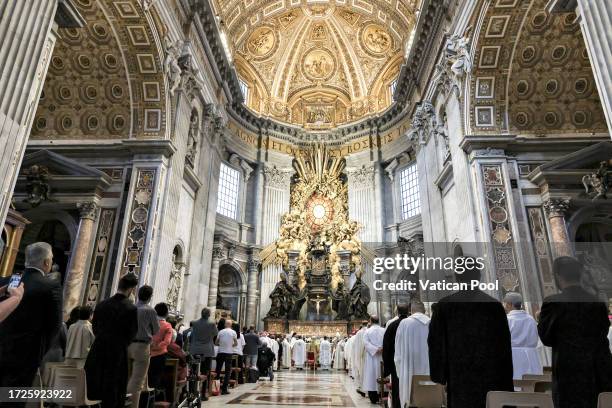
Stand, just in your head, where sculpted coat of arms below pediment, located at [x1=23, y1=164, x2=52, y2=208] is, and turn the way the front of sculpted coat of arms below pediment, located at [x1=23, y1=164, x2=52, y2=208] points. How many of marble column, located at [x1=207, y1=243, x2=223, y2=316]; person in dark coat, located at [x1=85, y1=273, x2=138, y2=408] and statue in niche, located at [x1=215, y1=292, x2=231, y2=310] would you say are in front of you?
1

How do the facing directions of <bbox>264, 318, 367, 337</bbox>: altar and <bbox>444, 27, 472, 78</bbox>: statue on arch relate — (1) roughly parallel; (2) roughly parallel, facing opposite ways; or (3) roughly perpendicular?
roughly perpendicular

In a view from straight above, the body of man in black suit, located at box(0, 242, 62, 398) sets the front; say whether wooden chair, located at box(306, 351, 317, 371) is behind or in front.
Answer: in front

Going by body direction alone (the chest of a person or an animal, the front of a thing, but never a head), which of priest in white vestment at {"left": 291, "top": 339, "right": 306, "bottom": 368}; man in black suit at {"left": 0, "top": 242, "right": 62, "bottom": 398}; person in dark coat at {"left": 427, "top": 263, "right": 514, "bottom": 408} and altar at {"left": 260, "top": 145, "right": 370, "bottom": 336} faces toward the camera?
the altar

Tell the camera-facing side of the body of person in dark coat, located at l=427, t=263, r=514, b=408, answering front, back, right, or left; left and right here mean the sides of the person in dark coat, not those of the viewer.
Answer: back

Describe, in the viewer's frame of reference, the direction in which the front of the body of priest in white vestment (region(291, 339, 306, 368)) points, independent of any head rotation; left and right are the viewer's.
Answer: facing away from the viewer

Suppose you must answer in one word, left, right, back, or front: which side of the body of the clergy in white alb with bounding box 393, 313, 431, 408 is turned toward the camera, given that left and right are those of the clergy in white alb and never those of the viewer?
back

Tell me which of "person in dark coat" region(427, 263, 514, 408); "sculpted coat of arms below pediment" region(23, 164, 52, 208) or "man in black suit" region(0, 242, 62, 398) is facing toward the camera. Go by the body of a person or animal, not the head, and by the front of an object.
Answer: the sculpted coat of arms below pediment

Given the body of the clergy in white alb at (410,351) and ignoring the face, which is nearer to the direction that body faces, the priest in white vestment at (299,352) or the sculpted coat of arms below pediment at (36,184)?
the priest in white vestment

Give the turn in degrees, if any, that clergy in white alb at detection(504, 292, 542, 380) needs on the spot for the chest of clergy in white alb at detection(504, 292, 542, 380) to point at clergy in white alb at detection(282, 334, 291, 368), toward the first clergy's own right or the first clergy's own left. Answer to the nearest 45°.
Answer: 0° — they already face them

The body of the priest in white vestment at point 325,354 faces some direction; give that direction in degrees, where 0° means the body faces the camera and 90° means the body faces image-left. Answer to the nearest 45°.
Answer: approximately 180°

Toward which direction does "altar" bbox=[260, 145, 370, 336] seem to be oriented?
toward the camera

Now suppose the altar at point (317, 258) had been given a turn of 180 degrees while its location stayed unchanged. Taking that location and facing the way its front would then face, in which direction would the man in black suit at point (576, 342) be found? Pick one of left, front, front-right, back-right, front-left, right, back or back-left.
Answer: back

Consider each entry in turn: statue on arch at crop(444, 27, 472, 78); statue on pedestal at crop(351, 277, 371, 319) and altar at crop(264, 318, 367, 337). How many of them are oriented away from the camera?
0

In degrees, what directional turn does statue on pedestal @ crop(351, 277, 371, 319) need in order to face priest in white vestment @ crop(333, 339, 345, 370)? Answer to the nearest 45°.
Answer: approximately 45° to its left
